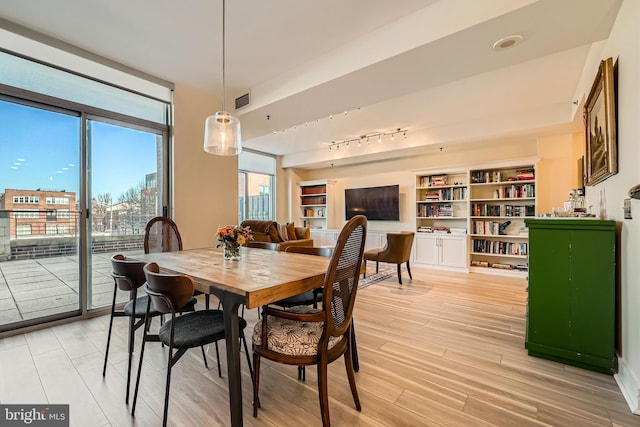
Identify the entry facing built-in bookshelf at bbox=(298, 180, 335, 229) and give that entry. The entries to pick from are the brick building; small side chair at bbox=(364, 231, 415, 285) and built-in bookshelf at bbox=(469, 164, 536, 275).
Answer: the small side chair

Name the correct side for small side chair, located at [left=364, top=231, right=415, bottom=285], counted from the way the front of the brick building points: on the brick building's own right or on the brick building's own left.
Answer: on the brick building's own left

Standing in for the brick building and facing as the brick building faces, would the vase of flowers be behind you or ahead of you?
ahead

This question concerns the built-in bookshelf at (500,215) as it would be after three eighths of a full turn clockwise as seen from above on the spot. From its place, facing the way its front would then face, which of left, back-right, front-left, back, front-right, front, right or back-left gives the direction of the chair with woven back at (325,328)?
back-left

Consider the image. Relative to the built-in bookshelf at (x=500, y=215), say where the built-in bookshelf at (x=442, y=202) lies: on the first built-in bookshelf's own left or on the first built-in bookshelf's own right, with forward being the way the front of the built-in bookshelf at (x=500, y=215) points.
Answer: on the first built-in bookshelf's own right

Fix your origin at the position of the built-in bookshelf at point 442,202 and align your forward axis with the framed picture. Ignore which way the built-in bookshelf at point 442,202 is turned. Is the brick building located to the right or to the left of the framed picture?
right

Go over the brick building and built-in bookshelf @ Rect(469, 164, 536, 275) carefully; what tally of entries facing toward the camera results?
2

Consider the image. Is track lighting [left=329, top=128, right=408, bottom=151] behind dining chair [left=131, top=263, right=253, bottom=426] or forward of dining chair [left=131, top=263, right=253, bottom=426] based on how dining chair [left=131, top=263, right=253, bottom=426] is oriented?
forward

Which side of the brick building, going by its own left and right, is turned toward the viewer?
front

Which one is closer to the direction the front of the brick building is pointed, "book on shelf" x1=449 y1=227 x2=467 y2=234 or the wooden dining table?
the wooden dining table
